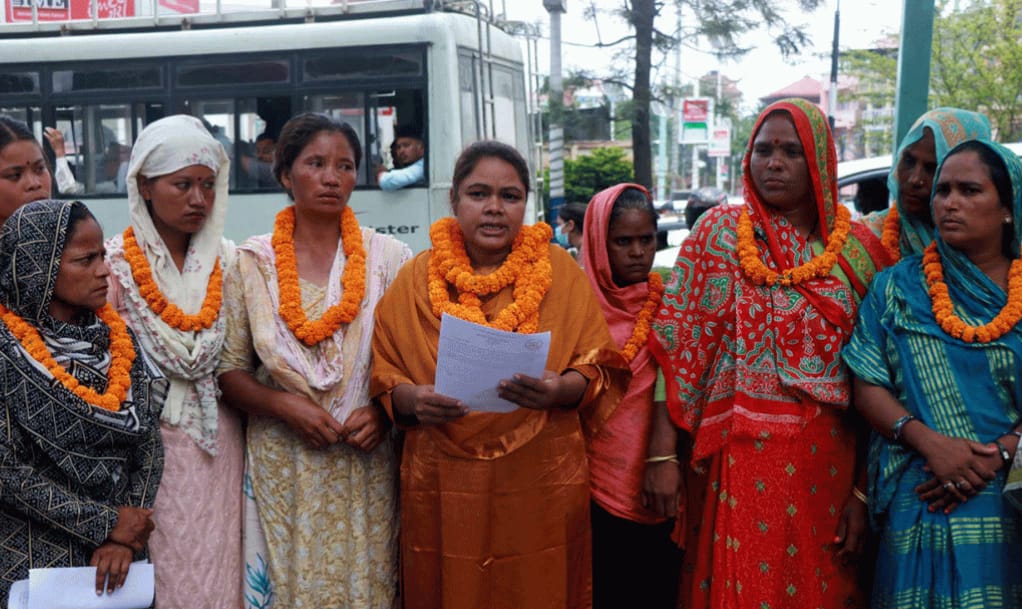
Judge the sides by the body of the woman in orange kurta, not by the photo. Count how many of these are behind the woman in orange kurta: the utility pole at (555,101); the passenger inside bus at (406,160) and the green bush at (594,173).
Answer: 3

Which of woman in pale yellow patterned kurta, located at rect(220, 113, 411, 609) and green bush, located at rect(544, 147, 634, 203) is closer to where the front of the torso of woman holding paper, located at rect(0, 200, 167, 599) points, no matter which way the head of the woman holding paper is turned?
the woman in pale yellow patterned kurta

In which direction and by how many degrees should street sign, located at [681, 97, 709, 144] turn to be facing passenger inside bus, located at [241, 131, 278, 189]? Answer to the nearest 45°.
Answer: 0° — it already faces them

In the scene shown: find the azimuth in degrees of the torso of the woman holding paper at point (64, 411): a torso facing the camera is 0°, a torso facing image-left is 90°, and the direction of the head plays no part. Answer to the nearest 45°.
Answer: approximately 315°

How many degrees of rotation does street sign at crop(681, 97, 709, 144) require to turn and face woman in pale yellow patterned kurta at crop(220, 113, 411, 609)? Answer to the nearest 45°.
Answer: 0° — it already faces them

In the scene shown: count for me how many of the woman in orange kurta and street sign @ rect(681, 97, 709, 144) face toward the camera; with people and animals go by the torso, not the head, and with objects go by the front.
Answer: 2

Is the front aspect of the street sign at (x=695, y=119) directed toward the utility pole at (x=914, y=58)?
yes

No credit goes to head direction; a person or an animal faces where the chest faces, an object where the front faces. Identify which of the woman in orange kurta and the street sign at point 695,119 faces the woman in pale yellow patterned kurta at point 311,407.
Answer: the street sign
